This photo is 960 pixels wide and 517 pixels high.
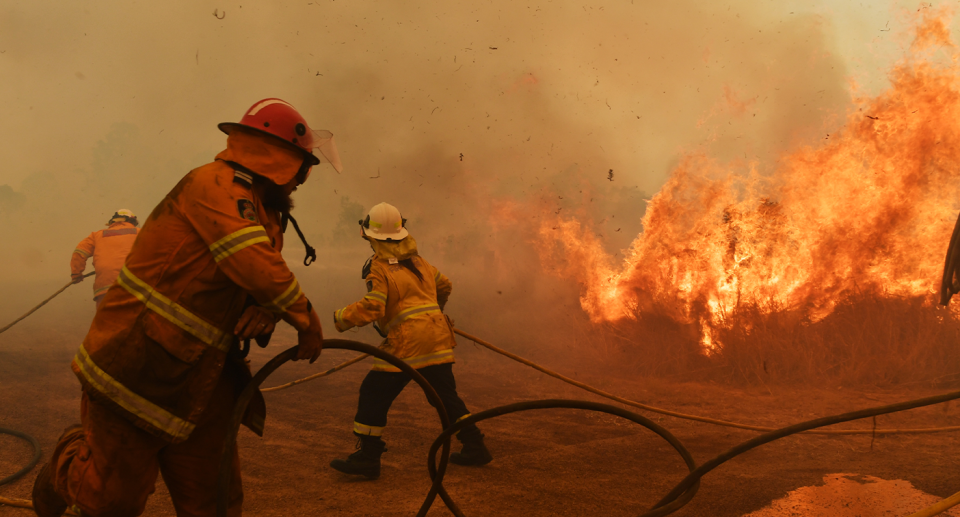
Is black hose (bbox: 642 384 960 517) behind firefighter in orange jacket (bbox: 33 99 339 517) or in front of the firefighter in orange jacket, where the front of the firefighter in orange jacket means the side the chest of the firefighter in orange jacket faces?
in front

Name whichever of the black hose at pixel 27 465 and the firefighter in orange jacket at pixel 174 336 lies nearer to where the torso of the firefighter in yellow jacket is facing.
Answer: the black hose

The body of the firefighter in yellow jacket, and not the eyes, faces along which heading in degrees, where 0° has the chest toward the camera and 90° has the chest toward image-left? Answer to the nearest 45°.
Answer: approximately 135°

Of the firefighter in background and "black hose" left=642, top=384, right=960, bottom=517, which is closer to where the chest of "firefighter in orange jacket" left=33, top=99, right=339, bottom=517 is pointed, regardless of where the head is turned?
the black hose

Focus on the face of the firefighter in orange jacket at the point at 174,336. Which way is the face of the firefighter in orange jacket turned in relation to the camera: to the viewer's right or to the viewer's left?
to the viewer's right

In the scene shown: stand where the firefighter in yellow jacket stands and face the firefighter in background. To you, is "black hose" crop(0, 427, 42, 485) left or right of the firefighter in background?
left

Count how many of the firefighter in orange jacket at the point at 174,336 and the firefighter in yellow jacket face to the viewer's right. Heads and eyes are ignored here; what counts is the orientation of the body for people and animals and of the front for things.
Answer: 1

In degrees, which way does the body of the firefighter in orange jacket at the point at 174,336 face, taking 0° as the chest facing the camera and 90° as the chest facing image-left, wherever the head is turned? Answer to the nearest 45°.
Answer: approximately 270°

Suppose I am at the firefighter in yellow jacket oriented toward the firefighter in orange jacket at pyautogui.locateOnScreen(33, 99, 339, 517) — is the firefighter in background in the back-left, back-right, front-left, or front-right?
back-right

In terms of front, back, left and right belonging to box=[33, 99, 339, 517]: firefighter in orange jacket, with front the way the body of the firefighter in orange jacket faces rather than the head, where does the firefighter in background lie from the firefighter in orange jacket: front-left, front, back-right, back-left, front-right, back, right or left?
left
